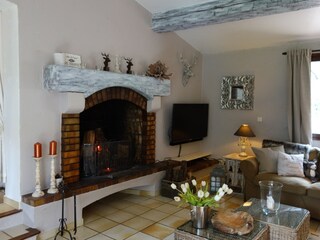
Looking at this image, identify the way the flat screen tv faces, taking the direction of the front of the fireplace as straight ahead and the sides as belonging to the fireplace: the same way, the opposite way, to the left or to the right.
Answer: the same way

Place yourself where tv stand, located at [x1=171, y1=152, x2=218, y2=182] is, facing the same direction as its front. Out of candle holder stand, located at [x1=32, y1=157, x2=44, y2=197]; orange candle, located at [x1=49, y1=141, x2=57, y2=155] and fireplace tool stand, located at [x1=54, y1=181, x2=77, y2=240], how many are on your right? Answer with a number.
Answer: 3

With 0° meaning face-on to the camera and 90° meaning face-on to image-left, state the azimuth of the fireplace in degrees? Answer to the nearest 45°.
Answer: approximately 315°

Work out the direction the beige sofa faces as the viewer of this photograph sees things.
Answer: facing the viewer and to the left of the viewer

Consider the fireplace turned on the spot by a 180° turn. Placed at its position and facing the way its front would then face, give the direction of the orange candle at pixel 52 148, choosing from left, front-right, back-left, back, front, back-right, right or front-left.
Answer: left

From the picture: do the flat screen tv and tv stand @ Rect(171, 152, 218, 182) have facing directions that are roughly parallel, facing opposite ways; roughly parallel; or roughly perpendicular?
roughly parallel

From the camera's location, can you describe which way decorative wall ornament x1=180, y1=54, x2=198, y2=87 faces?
facing the viewer and to the right of the viewer

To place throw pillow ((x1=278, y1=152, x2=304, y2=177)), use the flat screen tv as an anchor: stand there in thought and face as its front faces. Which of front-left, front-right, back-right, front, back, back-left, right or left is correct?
front

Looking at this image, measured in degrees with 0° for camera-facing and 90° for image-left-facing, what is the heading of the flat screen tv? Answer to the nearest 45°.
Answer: approximately 315°

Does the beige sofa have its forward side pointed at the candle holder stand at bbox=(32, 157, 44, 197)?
yes

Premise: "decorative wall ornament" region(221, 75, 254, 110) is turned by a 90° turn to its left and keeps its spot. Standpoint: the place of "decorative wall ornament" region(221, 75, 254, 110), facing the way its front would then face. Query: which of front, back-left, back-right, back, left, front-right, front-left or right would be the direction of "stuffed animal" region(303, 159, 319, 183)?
front-right

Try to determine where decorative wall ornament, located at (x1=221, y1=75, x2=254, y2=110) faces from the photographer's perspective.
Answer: facing the viewer

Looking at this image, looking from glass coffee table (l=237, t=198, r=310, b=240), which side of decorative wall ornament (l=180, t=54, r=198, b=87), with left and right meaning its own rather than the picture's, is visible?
front

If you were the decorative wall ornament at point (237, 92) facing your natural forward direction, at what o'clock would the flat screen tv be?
The flat screen tv is roughly at 2 o'clock from the decorative wall ornament.

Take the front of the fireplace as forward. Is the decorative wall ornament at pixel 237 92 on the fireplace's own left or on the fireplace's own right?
on the fireplace's own left

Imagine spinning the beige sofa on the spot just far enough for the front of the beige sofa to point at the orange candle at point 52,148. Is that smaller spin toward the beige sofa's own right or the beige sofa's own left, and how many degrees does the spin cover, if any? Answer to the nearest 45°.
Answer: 0° — it already faces it

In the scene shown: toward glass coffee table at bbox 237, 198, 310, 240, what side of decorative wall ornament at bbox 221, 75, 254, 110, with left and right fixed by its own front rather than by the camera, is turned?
front
